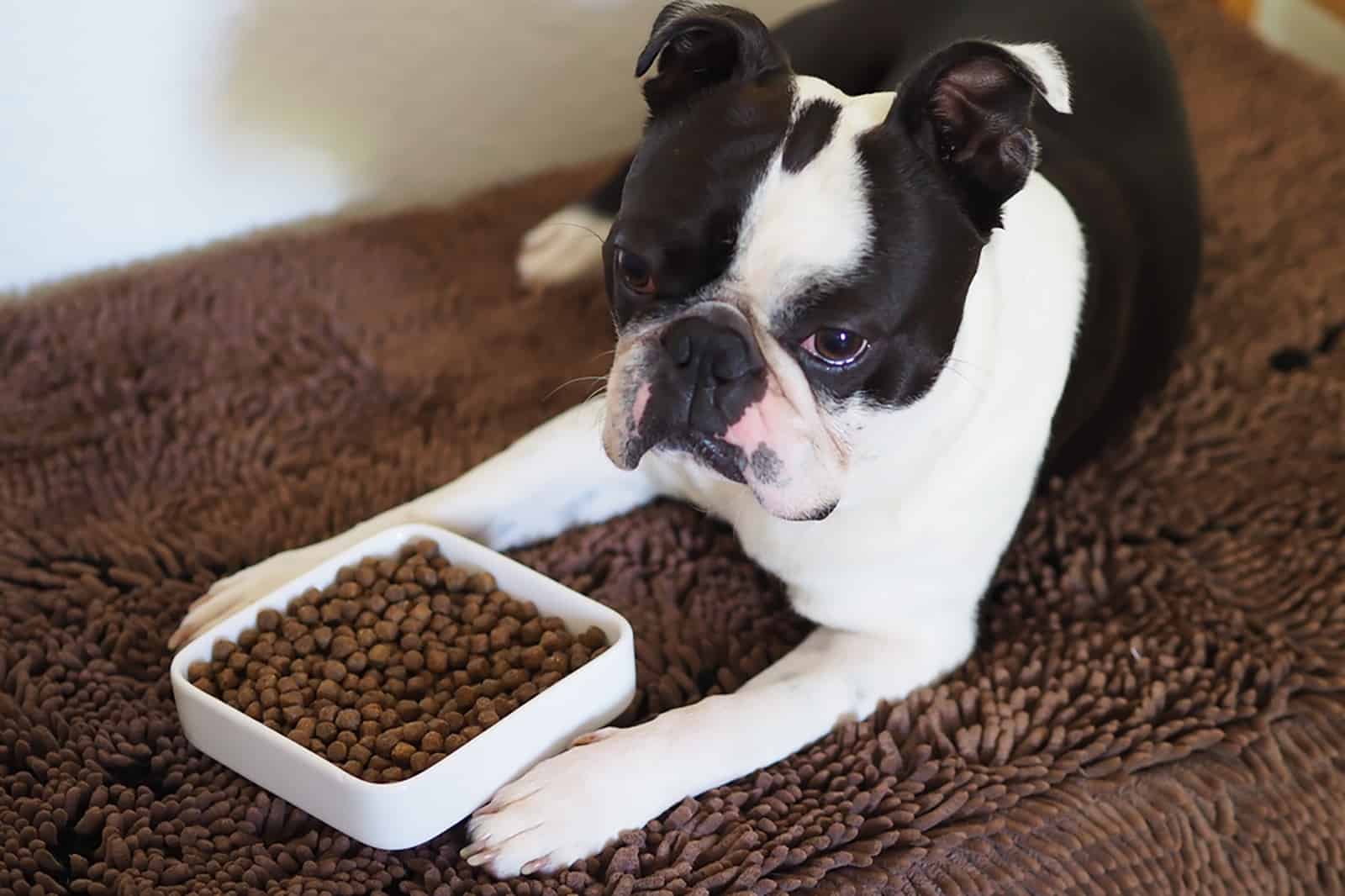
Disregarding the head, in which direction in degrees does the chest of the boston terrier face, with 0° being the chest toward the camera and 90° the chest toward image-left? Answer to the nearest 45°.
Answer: approximately 45°
